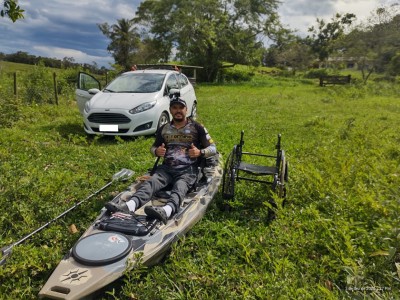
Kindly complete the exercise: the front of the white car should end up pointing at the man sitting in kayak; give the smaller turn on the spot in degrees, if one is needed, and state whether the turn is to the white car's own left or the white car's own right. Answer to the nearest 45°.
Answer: approximately 45° to the white car's own left

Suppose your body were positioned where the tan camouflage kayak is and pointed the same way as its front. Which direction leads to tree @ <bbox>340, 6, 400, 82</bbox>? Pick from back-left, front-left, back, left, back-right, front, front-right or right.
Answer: back

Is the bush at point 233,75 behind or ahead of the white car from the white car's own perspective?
behind

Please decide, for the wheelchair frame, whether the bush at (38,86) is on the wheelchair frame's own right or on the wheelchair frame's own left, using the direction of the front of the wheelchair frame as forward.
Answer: on the wheelchair frame's own right

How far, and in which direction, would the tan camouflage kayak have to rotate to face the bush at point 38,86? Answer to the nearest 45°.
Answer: approximately 135° to its right

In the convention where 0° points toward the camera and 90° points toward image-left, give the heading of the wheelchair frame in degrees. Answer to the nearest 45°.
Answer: approximately 0°
